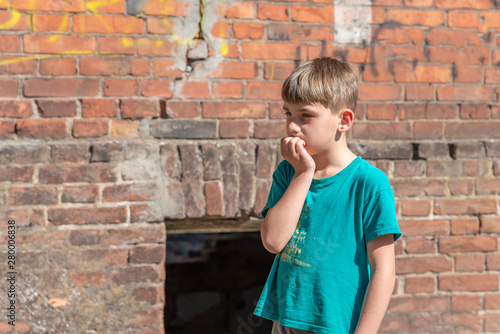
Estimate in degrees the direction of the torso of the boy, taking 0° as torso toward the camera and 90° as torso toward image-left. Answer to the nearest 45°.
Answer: approximately 45°
